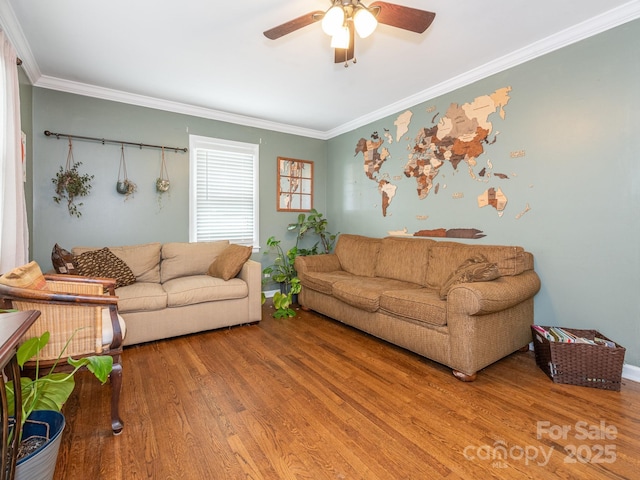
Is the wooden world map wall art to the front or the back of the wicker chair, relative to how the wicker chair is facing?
to the front

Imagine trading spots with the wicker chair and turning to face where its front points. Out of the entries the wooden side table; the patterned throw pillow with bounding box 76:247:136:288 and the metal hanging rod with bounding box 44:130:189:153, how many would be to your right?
1

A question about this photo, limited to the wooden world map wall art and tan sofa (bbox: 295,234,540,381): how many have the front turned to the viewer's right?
0

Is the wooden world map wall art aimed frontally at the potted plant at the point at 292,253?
no

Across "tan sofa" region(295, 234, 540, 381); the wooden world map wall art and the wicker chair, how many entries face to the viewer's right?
1

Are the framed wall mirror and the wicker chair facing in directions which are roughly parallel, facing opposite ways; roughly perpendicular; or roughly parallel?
roughly perpendicular

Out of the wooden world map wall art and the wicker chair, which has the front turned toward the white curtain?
the wooden world map wall art

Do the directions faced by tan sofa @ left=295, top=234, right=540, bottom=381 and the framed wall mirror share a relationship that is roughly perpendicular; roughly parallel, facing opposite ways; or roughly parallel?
roughly perpendicular

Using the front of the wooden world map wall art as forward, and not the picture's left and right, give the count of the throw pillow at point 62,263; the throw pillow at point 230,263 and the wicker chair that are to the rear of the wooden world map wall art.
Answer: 0

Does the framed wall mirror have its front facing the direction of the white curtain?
no

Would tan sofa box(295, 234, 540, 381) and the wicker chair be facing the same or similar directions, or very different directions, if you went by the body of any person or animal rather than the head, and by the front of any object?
very different directions

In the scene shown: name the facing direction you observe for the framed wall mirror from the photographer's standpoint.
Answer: facing the viewer and to the right of the viewer

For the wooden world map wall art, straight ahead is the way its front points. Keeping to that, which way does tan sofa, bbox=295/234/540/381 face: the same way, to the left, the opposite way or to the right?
the same way

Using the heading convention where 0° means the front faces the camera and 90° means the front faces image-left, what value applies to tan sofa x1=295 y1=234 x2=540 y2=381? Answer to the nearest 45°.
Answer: approximately 45°

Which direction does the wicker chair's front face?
to the viewer's right

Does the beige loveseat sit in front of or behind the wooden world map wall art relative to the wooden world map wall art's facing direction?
in front

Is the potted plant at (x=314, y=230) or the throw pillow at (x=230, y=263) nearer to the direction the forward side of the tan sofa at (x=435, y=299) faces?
the throw pillow

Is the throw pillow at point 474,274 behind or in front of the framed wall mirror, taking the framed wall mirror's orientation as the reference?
in front
